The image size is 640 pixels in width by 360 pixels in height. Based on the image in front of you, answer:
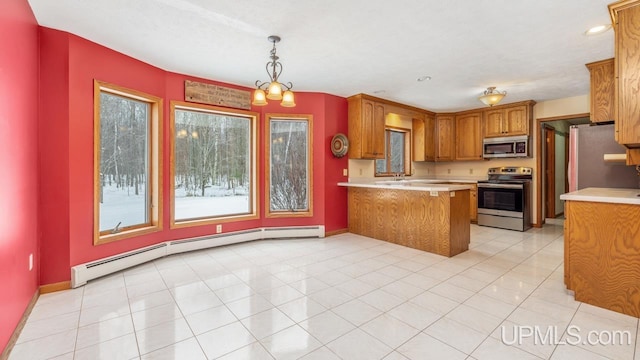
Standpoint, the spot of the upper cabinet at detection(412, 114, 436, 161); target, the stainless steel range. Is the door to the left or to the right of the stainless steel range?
left

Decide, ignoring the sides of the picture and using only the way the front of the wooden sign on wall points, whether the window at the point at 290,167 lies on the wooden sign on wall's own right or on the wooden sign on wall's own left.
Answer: on the wooden sign on wall's own left

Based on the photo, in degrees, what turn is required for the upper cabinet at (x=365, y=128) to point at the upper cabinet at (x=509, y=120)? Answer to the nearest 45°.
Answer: approximately 45° to its left

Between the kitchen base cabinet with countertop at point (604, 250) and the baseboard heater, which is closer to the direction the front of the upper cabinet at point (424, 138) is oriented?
the kitchen base cabinet with countertop

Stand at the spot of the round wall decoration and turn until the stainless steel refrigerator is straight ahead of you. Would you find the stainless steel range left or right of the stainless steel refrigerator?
left

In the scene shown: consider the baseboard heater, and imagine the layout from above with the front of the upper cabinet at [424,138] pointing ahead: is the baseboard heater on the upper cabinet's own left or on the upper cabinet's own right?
on the upper cabinet's own right

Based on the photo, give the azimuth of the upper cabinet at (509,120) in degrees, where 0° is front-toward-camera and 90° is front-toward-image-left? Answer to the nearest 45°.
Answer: approximately 45°

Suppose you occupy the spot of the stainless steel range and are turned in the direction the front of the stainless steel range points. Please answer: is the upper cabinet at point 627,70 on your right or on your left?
on your left
